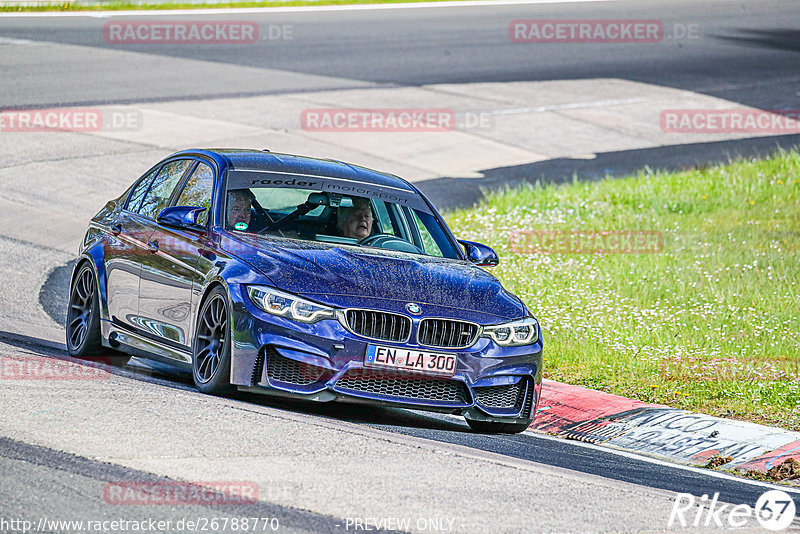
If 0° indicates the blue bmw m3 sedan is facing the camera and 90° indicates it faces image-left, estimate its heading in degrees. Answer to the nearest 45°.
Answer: approximately 315°

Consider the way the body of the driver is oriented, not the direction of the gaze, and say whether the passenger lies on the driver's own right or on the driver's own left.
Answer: on the driver's own right

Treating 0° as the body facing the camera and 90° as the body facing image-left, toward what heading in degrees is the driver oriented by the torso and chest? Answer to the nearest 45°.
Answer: approximately 315°

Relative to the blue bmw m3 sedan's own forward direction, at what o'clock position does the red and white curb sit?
The red and white curb is roughly at 10 o'clock from the blue bmw m3 sedan.

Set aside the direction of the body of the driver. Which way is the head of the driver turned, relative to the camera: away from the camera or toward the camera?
toward the camera

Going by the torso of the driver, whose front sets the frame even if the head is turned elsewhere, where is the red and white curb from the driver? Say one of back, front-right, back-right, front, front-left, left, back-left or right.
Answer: front-left

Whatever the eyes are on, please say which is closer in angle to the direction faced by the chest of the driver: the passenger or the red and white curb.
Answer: the red and white curb
